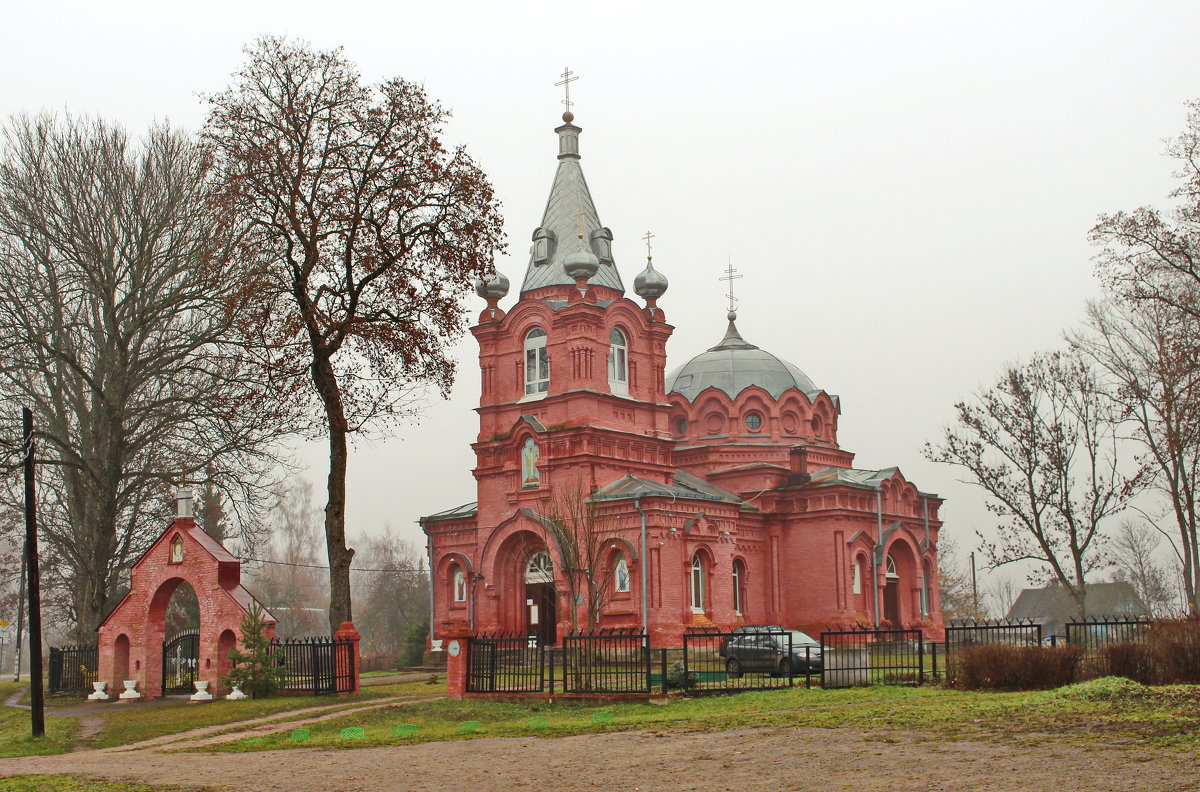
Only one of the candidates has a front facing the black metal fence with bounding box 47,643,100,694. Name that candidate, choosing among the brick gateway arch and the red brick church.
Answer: the red brick church

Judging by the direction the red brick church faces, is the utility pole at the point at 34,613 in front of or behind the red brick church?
in front

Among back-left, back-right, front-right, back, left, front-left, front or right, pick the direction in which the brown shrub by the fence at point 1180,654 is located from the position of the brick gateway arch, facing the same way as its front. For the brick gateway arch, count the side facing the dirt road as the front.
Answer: left

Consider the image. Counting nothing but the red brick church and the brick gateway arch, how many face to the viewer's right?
0

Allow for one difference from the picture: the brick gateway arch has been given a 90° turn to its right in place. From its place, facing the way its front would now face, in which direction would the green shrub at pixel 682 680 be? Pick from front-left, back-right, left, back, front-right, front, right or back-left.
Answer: back

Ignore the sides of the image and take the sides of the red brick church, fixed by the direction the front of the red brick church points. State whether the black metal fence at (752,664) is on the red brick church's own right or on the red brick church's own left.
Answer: on the red brick church's own left

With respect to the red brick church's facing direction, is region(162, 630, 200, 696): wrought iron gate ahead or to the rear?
ahead

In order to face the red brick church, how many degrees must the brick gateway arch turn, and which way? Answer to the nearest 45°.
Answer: approximately 180°

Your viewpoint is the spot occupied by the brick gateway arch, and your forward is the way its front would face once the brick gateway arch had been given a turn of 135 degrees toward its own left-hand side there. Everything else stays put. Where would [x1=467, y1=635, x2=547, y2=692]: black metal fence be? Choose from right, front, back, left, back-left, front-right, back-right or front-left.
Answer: front-right

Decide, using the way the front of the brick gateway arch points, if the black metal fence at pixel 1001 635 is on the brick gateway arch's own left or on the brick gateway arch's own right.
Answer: on the brick gateway arch's own left

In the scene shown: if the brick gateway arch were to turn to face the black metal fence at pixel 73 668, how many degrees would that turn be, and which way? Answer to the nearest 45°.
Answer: approximately 90° to its right
